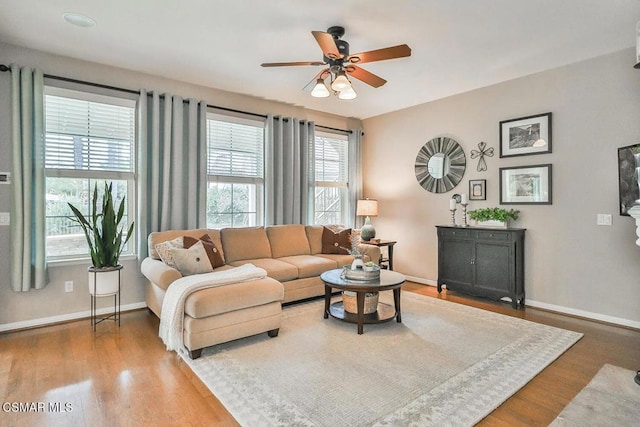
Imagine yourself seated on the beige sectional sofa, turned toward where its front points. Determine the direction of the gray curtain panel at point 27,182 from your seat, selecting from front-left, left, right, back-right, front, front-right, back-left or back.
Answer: back-right

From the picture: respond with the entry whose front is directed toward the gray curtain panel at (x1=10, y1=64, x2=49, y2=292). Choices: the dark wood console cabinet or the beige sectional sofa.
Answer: the dark wood console cabinet

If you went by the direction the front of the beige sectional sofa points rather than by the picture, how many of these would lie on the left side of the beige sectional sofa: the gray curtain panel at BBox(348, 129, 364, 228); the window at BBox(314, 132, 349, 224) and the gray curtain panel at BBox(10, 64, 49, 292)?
2

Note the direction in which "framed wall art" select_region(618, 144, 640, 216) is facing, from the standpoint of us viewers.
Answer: facing the viewer and to the left of the viewer

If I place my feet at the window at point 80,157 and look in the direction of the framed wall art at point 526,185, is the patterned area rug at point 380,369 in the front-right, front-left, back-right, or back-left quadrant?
front-right

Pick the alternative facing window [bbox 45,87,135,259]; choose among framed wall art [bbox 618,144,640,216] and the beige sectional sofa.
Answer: the framed wall art

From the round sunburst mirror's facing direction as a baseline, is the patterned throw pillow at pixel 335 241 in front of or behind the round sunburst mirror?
in front

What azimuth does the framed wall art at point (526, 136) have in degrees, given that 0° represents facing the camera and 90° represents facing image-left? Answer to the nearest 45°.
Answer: approximately 45°

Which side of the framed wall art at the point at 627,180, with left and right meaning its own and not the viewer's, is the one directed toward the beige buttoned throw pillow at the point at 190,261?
front

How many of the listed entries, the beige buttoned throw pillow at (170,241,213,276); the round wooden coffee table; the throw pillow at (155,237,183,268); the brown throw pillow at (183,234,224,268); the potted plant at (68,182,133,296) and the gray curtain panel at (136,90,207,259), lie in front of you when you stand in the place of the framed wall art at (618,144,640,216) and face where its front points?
6

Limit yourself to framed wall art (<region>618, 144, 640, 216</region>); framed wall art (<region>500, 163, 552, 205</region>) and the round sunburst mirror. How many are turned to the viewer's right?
0

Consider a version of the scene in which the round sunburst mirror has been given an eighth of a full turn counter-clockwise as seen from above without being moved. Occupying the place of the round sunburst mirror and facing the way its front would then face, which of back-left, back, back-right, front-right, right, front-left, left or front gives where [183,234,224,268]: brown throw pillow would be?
front-right

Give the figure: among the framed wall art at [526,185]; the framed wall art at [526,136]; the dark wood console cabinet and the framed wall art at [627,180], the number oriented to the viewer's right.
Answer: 0

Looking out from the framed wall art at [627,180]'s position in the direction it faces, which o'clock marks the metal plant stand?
The metal plant stand is roughly at 12 o'clock from the framed wall art.

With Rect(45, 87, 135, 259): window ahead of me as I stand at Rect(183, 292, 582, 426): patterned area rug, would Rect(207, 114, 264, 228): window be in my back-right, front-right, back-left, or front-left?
front-right

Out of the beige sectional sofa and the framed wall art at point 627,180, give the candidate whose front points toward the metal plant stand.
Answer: the framed wall art

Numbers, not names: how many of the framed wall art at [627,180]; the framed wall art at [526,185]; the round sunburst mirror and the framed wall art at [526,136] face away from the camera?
0

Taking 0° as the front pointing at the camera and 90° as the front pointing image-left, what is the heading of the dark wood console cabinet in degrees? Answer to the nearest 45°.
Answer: approximately 45°

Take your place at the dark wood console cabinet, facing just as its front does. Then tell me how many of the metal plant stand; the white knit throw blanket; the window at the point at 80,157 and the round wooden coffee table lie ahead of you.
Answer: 4

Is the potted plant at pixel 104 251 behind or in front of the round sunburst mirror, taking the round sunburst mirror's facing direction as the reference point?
in front

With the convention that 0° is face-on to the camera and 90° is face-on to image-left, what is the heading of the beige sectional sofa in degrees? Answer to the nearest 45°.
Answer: approximately 315°

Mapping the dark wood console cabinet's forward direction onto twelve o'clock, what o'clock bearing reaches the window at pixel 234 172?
The window is roughly at 1 o'clock from the dark wood console cabinet.
